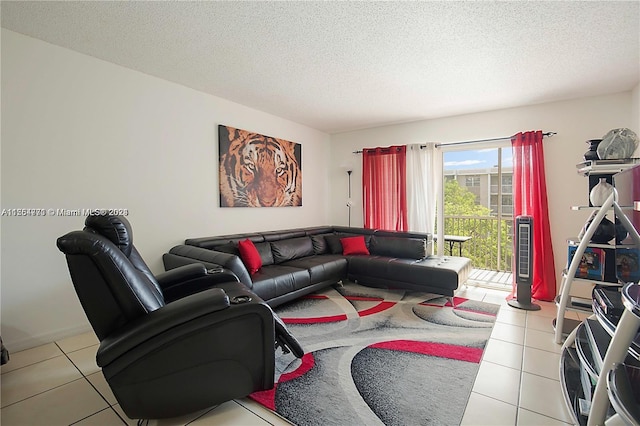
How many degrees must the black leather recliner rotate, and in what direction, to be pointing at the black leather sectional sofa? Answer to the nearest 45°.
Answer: approximately 45° to its left

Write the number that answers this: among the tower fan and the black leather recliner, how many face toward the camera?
1

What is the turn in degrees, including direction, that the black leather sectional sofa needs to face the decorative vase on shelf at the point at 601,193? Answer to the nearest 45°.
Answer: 0° — it already faces it

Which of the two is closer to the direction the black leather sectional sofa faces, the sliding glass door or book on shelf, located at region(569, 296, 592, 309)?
the book on shelf

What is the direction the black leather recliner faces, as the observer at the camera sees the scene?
facing to the right of the viewer

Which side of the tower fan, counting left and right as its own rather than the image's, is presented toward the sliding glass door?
back
